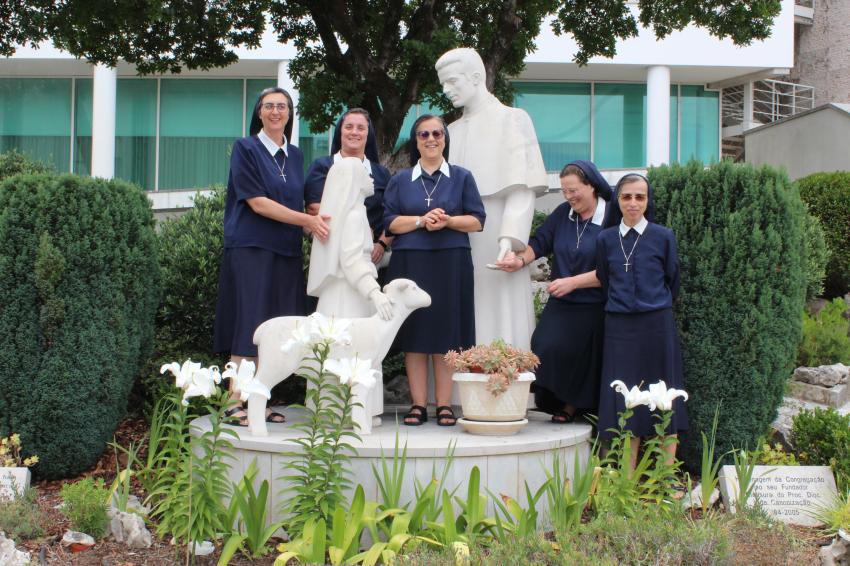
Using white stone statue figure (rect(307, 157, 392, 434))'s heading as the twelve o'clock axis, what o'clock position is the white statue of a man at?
The white statue of a man is roughly at 11 o'clock from the white stone statue figure.

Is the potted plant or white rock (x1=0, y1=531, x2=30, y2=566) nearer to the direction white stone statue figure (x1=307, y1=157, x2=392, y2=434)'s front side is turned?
the potted plant

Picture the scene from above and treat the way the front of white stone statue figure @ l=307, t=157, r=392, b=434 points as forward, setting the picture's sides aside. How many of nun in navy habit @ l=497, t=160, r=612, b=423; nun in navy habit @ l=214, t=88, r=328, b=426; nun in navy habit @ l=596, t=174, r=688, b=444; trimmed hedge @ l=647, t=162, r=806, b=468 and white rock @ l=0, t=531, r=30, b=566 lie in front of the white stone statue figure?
3

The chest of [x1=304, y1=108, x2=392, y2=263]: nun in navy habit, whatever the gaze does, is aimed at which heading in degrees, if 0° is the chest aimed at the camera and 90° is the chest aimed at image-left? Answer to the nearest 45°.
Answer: approximately 0°

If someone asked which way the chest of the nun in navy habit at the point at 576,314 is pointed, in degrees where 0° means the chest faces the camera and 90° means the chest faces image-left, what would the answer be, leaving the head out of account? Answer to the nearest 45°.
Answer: approximately 45°

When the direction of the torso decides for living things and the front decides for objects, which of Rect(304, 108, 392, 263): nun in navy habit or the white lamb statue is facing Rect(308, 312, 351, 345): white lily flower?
the nun in navy habit

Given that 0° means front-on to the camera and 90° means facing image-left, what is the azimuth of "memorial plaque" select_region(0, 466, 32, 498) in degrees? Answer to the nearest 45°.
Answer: approximately 0°

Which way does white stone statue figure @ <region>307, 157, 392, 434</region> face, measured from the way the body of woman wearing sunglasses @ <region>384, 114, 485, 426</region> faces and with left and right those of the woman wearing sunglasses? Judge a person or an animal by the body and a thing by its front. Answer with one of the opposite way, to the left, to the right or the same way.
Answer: to the left

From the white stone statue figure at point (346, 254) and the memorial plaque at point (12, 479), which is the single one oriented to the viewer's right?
the white stone statue figure
